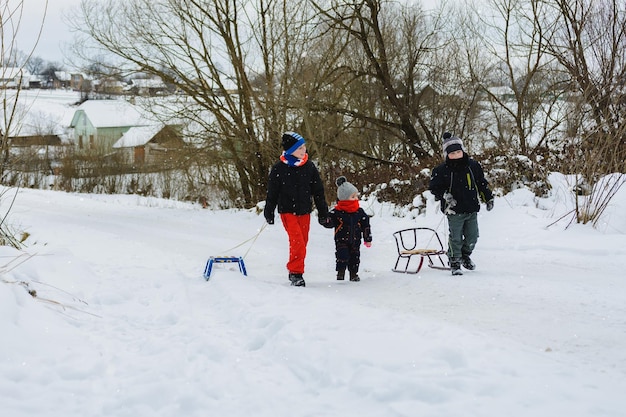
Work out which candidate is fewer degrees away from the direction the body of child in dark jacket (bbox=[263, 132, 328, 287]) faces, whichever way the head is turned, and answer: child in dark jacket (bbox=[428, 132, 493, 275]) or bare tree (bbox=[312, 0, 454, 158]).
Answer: the child in dark jacket

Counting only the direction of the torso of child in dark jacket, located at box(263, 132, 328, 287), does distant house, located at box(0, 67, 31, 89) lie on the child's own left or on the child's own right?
on the child's own right

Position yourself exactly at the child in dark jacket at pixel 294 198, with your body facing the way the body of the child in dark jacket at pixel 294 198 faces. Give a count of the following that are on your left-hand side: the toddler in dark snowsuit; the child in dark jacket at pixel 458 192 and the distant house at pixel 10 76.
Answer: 2

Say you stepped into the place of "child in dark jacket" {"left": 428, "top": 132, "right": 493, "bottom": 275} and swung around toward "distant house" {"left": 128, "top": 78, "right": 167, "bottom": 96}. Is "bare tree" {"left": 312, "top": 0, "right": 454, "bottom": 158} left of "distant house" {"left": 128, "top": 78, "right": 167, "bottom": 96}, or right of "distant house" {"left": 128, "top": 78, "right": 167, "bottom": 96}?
right

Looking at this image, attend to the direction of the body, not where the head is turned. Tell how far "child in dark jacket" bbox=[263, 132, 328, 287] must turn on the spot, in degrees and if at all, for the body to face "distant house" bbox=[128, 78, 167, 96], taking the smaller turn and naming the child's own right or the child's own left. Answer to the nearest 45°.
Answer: approximately 135° to the child's own right

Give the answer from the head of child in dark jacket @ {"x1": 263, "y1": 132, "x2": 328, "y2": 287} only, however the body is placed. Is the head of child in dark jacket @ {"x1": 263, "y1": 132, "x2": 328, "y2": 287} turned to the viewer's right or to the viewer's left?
to the viewer's right

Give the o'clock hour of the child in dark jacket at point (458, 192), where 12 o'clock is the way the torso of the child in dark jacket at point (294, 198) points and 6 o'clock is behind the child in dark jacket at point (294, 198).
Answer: the child in dark jacket at point (458, 192) is roughly at 9 o'clock from the child in dark jacket at point (294, 198).

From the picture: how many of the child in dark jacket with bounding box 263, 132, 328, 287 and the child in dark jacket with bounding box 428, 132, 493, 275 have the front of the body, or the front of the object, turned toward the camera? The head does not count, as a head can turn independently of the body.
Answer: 2

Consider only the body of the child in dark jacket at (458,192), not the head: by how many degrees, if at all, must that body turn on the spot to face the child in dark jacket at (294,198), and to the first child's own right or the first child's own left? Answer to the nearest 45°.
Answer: approximately 90° to the first child's own right

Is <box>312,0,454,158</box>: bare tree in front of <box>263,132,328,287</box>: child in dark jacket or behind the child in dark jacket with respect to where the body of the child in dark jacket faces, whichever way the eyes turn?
behind

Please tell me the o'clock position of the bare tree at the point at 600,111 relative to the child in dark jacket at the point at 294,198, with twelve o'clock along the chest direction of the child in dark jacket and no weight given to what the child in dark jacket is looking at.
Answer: The bare tree is roughly at 8 o'clock from the child in dark jacket.

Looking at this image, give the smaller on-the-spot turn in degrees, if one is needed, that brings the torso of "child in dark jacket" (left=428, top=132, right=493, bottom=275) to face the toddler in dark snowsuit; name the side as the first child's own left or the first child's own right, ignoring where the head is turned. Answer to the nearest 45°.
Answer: approximately 90° to the first child's own right

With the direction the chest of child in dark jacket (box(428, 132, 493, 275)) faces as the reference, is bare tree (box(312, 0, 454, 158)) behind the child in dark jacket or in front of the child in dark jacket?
behind
